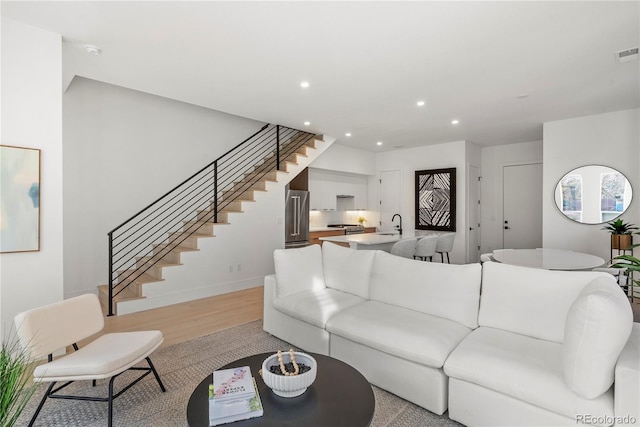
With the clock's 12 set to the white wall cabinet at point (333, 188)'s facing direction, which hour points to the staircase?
The staircase is roughly at 3 o'clock from the white wall cabinet.

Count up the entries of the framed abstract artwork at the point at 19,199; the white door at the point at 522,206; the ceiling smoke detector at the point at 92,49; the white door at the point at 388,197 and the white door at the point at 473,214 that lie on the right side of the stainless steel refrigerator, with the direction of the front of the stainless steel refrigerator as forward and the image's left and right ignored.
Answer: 2

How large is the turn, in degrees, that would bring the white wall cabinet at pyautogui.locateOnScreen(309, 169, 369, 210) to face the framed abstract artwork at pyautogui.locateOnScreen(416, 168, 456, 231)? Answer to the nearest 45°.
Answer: approximately 45° to its left

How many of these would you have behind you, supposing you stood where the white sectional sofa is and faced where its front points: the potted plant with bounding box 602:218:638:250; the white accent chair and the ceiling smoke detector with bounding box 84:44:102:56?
1

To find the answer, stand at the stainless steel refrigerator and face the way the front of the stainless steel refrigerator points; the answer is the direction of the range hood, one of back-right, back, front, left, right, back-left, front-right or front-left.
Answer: left

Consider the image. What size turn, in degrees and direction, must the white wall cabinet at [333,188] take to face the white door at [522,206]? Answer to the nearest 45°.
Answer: approximately 45° to its left

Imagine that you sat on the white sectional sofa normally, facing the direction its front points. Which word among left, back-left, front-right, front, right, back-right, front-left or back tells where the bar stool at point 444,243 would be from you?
back-right

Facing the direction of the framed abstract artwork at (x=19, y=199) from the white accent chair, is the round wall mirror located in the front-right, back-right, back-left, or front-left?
back-right

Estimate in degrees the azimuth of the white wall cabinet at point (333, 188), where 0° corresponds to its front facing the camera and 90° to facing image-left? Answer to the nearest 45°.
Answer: approximately 315°

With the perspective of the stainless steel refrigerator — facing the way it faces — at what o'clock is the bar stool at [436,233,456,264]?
The bar stool is roughly at 11 o'clock from the stainless steel refrigerator.

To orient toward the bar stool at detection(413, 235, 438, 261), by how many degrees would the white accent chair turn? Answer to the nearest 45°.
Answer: approximately 45° to its left
